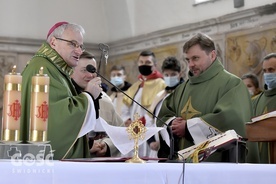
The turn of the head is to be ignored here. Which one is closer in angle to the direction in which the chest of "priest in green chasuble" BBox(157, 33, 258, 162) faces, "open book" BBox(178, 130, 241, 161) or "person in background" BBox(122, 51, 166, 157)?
the open book

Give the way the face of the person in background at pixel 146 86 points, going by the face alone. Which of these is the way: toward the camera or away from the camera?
toward the camera

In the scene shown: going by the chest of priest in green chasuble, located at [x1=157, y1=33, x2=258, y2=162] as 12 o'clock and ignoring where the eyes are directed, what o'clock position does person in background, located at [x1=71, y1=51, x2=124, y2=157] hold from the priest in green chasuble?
The person in background is roughly at 2 o'clock from the priest in green chasuble.

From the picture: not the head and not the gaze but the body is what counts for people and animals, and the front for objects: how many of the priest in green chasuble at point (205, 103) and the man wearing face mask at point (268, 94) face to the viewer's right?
0

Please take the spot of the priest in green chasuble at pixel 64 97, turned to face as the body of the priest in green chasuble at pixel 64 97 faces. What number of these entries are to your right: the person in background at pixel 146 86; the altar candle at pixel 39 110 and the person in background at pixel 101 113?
1

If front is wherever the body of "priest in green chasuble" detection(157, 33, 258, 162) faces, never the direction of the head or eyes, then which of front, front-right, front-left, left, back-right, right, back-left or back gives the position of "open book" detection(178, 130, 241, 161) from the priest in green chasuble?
front-left

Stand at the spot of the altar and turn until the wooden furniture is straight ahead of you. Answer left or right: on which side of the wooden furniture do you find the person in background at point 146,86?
left

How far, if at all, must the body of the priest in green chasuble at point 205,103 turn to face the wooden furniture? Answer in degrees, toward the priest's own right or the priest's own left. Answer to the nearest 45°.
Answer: approximately 90° to the priest's own left
